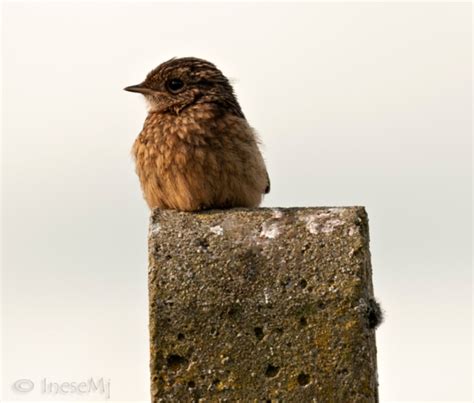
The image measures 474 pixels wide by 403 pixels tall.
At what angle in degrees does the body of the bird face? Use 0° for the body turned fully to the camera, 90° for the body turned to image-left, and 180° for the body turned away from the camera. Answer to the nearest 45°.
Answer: approximately 45°
